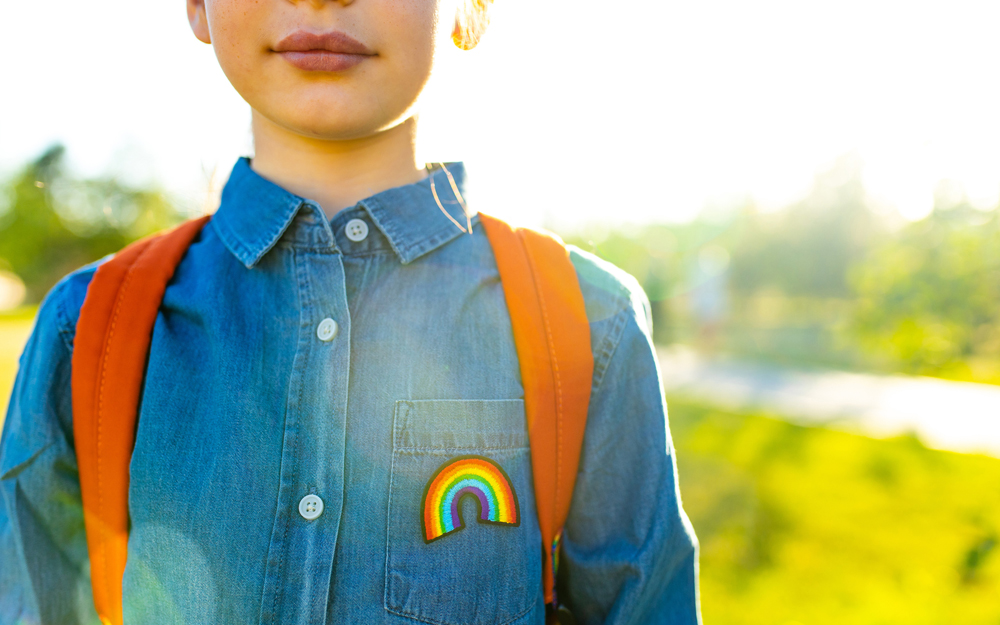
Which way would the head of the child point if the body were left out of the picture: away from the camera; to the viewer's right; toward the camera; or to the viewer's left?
toward the camera

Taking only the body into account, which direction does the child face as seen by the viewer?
toward the camera
